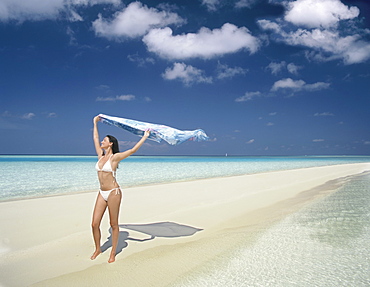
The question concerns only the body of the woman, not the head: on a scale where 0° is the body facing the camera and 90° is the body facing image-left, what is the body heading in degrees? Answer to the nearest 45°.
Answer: approximately 45°
